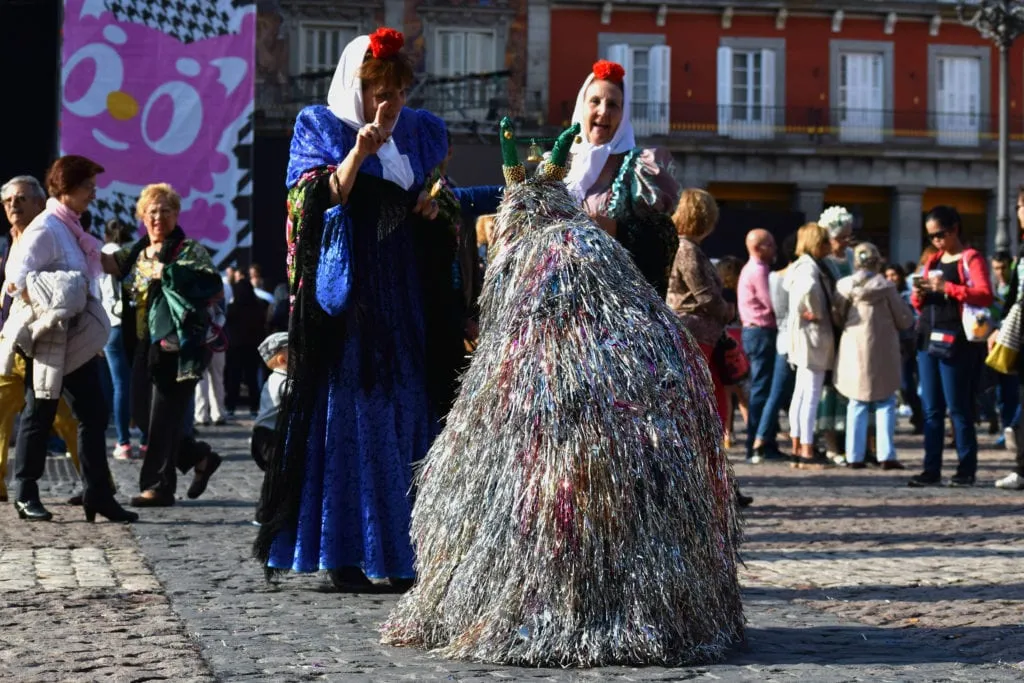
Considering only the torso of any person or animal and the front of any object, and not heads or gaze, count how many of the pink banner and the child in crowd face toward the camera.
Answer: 1

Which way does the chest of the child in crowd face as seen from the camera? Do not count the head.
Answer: to the viewer's right

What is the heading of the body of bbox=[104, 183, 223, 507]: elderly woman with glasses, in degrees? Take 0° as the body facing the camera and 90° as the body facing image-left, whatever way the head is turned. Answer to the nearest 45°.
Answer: approximately 45°

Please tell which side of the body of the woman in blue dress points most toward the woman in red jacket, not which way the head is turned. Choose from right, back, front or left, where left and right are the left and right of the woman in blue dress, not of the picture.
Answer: left

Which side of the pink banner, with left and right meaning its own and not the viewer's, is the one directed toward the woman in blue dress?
front

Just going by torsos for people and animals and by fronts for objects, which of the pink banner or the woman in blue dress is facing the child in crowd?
the pink banner

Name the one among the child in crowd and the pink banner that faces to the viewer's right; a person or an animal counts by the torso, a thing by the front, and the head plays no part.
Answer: the child in crowd

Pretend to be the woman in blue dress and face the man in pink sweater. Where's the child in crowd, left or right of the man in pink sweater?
left

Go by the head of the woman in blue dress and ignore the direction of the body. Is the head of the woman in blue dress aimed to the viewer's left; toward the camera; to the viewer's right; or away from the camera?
toward the camera

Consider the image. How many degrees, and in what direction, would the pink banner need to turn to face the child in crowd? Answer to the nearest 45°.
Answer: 0° — it already faces them

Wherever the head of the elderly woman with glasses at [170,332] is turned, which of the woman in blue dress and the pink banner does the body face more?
the woman in blue dress

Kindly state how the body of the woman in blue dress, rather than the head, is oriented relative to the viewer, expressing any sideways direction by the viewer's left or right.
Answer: facing the viewer and to the right of the viewer

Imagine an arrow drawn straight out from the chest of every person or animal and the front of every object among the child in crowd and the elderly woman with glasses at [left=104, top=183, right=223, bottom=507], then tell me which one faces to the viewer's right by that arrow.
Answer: the child in crowd
